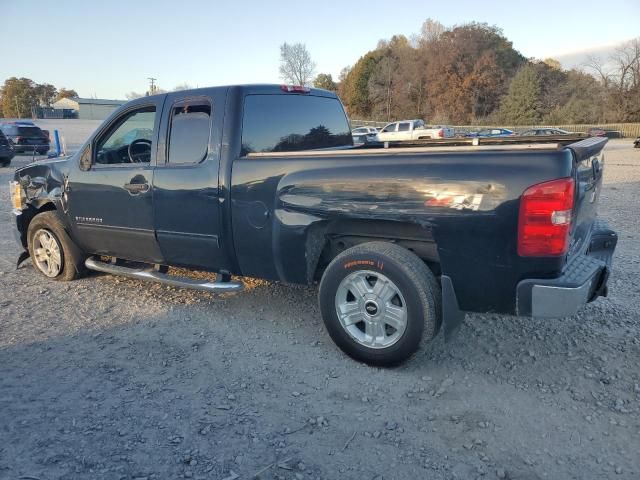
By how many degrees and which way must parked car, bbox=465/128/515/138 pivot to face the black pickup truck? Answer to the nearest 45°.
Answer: approximately 90° to its left

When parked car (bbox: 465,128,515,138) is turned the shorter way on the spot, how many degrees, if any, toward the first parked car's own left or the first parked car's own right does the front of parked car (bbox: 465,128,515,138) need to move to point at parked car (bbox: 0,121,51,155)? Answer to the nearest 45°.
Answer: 0° — it already faces it

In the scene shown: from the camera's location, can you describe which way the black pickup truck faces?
facing away from the viewer and to the left of the viewer

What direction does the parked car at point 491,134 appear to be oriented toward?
to the viewer's left
